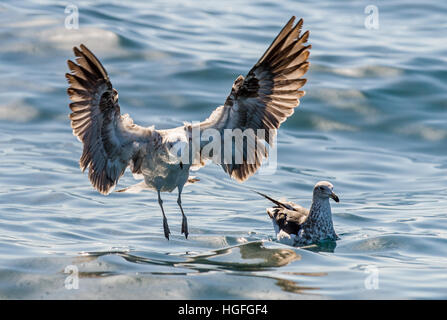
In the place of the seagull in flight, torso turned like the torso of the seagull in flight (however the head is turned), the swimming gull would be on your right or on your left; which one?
on your left

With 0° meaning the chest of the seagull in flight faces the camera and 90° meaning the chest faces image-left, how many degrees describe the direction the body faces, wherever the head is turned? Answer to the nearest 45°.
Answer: approximately 315°
